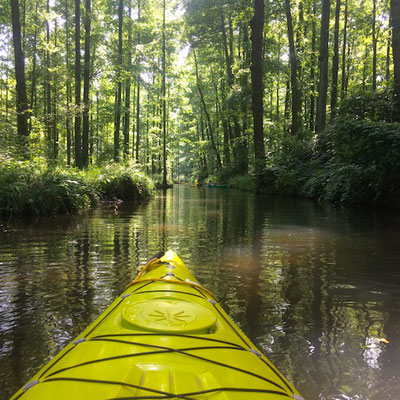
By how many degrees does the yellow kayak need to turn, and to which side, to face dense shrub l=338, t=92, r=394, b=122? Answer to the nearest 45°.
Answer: approximately 45° to its right

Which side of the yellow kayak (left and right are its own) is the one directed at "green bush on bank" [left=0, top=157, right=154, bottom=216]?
front

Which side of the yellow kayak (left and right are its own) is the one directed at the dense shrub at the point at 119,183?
front

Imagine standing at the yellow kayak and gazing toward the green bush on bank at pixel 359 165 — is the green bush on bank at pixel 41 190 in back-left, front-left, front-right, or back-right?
front-left

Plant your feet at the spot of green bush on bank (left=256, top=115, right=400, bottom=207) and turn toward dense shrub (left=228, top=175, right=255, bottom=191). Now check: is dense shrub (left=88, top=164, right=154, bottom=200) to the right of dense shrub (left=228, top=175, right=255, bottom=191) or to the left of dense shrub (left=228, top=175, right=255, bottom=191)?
left

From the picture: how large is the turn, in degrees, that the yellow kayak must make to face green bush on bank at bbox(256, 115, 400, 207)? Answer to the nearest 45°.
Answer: approximately 45° to its right

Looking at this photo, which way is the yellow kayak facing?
away from the camera

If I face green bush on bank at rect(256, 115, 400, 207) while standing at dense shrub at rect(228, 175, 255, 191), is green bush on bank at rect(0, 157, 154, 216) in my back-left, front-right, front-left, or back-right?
front-right
